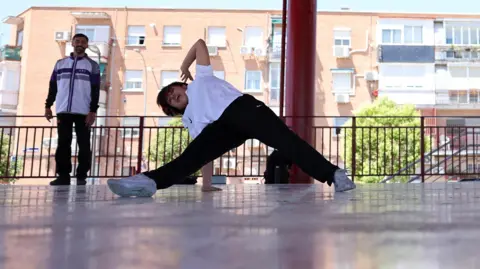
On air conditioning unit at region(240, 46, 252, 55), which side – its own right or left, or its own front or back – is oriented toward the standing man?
front

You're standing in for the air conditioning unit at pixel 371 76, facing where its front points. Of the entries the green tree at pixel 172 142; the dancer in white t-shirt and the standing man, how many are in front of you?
3

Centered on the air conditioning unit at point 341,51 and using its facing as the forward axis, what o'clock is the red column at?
The red column is roughly at 12 o'clock from the air conditioning unit.

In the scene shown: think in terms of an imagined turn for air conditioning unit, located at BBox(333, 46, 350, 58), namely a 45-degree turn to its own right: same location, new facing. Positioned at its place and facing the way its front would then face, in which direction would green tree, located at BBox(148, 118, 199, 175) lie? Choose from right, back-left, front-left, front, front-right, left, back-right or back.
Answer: front-left

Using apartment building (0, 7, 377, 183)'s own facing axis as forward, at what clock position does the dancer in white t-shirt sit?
The dancer in white t-shirt is roughly at 12 o'clock from the apartment building.

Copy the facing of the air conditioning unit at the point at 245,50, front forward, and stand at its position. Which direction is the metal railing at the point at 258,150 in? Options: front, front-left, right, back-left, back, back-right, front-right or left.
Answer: front

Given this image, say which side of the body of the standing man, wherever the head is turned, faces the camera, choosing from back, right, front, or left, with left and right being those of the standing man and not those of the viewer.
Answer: front

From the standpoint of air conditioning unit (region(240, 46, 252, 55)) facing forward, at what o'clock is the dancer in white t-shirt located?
The dancer in white t-shirt is roughly at 12 o'clock from the air conditioning unit.

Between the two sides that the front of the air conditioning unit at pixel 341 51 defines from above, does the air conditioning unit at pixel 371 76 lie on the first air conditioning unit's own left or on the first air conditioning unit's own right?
on the first air conditioning unit's own left

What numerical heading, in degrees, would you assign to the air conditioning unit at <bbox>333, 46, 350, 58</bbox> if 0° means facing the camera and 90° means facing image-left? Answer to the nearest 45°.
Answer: approximately 0°

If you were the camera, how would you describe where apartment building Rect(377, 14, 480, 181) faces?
facing the viewer

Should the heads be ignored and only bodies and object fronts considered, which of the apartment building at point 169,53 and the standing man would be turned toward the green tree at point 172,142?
the apartment building

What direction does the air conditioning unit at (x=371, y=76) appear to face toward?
toward the camera
